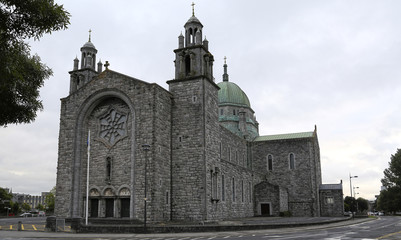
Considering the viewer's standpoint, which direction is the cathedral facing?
facing the viewer and to the left of the viewer

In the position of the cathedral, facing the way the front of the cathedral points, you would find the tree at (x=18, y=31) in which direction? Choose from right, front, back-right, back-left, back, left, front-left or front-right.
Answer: front-left
